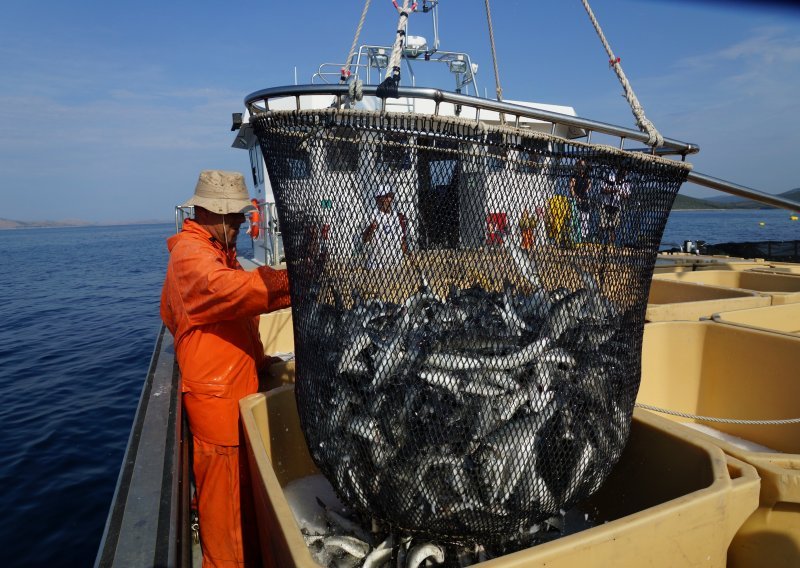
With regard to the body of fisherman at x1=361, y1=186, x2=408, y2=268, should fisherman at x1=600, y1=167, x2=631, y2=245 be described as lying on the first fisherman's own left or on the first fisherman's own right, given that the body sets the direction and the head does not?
on the first fisherman's own left

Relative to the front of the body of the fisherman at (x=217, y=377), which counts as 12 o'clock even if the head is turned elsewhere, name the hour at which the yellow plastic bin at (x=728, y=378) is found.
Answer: The yellow plastic bin is roughly at 12 o'clock from the fisherman.

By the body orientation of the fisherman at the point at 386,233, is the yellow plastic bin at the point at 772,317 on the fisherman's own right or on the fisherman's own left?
on the fisherman's own left

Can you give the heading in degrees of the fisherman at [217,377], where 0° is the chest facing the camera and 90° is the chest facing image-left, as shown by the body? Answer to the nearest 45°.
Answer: approximately 270°

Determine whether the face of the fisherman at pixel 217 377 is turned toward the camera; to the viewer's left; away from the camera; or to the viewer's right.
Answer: to the viewer's right

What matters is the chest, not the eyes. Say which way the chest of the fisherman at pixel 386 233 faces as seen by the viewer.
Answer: toward the camera

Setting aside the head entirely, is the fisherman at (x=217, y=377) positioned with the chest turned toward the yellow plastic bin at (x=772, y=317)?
yes
